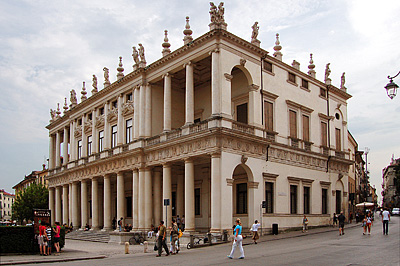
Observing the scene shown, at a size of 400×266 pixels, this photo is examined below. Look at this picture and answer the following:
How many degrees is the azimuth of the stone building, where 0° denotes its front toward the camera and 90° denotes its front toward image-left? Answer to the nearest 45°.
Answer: approximately 45°

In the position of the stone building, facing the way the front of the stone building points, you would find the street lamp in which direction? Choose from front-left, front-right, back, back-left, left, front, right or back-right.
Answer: front-left
